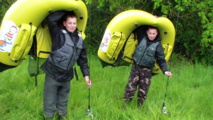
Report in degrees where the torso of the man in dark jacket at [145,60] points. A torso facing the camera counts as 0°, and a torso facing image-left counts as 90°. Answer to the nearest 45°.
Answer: approximately 0°
